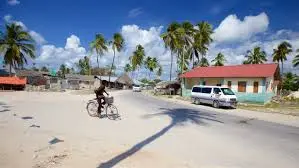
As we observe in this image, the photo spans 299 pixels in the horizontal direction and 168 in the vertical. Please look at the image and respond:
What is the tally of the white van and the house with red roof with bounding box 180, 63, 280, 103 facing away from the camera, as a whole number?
0

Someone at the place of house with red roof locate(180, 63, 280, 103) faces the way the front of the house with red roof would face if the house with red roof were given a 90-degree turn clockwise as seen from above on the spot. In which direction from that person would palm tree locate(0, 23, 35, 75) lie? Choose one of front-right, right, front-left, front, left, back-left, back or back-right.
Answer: front-left

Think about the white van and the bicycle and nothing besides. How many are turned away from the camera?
0

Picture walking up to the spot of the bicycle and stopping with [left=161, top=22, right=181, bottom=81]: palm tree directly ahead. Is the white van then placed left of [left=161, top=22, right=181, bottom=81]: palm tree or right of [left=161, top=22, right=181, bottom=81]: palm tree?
right

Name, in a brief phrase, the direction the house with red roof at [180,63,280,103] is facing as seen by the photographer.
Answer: facing the viewer and to the left of the viewer
